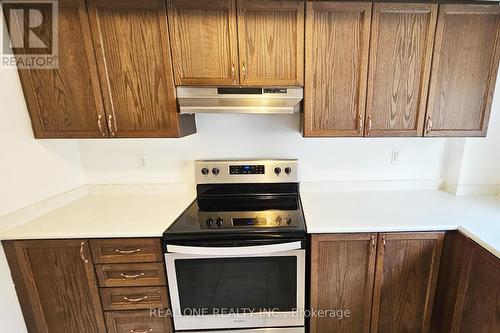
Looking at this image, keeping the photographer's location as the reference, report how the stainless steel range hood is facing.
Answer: facing the viewer

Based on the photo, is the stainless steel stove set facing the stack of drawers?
no

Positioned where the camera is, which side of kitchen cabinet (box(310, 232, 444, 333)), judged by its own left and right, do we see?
front

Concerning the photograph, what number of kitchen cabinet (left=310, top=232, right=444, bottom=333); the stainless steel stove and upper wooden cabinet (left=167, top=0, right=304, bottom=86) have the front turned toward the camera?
3

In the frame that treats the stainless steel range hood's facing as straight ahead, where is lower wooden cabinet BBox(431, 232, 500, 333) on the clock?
The lower wooden cabinet is roughly at 10 o'clock from the stainless steel range hood.

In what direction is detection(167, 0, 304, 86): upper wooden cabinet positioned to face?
toward the camera

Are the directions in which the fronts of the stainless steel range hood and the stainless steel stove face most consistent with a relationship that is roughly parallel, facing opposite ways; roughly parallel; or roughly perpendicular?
roughly parallel

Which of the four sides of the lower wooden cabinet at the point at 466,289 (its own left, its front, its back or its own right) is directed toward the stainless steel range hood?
front

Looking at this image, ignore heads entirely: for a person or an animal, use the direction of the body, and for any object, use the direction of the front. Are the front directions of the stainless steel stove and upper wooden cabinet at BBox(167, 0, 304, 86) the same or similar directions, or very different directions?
same or similar directions

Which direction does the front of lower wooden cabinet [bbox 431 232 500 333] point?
to the viewer's left
